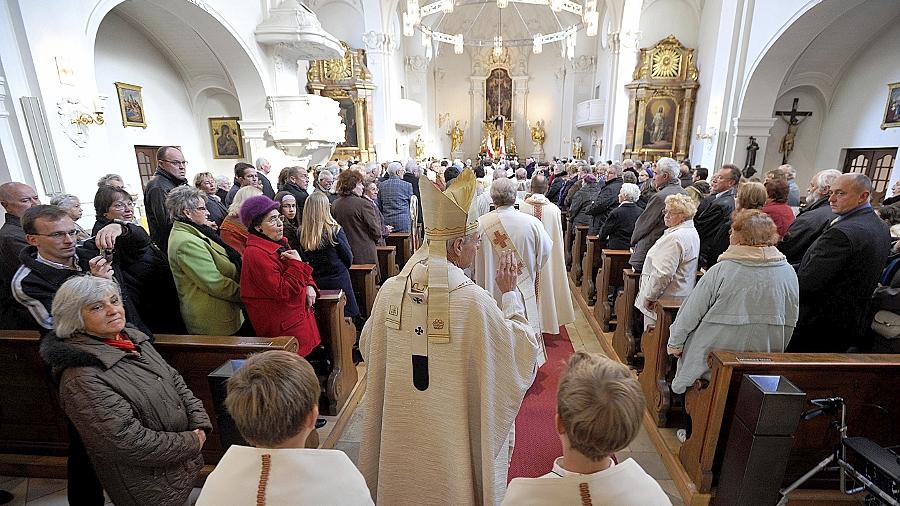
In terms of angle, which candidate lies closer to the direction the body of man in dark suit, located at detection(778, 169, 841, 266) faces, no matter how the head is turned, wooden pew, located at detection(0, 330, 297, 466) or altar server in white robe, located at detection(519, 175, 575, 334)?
the altar server in white robe

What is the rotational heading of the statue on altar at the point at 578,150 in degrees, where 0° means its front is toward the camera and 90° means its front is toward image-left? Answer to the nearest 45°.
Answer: approximately 0°

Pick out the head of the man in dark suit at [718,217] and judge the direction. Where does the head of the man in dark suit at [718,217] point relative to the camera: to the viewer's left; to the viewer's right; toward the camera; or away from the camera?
to the viewer's left

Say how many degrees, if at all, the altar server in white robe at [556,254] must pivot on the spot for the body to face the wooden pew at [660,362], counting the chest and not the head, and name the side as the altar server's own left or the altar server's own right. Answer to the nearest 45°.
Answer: approximately 135° to the altar server's own right

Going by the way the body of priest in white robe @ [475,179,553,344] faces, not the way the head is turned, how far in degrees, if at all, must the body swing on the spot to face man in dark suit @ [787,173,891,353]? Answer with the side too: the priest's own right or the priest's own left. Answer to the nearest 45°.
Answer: approximately 90° to the priest's own right

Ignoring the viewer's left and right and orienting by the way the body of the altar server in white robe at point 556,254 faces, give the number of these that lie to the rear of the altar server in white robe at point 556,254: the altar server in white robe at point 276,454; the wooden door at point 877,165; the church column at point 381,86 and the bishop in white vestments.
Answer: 2

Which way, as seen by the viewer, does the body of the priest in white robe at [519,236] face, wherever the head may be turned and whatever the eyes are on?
away from the camera

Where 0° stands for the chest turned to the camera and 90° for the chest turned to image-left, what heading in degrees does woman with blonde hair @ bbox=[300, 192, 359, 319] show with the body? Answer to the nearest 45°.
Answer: approximately 225°

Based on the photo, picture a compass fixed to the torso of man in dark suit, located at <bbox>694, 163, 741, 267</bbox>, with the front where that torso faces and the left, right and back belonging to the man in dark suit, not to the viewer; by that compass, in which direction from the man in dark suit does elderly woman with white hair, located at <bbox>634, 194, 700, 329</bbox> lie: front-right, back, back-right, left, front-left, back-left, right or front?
left

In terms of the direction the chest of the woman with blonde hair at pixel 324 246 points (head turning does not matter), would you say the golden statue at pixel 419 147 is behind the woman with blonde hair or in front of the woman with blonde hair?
in front

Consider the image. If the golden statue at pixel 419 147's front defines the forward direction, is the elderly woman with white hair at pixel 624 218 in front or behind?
in front

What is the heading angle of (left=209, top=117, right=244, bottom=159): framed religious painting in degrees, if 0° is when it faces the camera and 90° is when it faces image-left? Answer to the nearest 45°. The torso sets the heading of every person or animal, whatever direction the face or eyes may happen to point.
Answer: approximately 0°

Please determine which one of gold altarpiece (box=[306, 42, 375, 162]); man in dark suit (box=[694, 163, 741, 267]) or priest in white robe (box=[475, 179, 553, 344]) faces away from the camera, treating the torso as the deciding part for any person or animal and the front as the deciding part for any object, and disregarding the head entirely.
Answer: the priest in white robe

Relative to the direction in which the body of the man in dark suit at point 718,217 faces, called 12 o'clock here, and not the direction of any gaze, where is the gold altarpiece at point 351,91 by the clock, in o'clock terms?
The gold altarpiece is roughly at 1 o'clock from the man in dark suit.

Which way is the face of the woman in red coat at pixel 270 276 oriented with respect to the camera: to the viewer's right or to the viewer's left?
to the viewer's right
